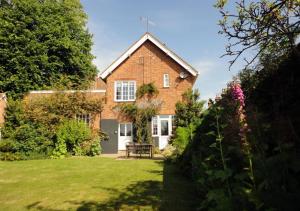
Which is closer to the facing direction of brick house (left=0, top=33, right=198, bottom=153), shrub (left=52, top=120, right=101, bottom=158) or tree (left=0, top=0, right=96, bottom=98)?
the shrub

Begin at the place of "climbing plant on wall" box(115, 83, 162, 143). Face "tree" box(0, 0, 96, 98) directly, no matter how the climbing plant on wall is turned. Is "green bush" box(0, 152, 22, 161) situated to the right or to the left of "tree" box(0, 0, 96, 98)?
left

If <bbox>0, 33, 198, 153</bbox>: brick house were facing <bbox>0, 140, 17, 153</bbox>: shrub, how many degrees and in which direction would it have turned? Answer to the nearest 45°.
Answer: approximately 90° to its right

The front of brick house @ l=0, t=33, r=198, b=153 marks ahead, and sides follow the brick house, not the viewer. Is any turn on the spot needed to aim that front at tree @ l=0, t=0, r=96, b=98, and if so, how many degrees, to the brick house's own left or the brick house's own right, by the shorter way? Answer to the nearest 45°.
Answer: approximately 135° to the brick house's own right

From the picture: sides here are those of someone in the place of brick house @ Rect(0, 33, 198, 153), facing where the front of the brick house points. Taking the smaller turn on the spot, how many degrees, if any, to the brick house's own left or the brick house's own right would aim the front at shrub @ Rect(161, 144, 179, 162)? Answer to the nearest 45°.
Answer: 0° — it already faces it

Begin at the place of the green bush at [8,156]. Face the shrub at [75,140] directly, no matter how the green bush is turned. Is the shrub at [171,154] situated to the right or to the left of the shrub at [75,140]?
right

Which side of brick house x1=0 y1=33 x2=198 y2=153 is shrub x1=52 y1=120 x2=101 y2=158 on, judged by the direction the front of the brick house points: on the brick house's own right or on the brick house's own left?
on the brick house's own right

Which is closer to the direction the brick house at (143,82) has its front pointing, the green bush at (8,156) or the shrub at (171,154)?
the shrub

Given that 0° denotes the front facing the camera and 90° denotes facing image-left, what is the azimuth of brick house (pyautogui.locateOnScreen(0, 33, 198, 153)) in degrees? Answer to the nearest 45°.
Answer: approximately 0°
